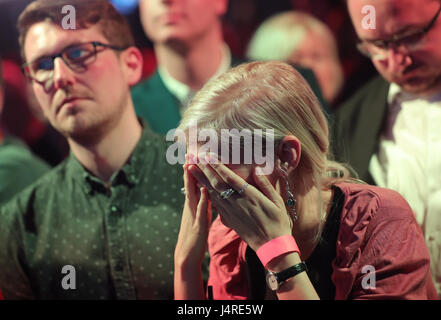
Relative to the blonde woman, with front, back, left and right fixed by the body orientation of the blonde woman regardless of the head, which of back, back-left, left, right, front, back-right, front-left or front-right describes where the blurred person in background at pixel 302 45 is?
back-right

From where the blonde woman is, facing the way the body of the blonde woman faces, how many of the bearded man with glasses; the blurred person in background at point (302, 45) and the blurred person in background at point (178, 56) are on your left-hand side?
0

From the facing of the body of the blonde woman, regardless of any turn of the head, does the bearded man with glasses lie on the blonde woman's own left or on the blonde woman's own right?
on the blonde woman's own right

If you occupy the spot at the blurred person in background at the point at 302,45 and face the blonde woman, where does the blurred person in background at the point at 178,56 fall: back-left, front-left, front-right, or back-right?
front-right

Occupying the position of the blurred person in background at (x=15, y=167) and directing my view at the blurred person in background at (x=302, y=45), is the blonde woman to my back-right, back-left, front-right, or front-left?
front-right

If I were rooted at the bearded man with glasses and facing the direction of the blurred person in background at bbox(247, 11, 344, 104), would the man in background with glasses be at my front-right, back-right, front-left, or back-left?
front-right

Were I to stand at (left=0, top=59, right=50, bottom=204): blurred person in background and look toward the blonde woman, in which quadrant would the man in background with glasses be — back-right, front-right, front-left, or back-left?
front-left

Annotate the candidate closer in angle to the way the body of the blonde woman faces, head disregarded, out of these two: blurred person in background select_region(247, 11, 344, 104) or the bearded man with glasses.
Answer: the bearded man with glasses

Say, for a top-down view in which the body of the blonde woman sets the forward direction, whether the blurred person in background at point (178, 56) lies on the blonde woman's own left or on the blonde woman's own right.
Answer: on the blonde woman's own right

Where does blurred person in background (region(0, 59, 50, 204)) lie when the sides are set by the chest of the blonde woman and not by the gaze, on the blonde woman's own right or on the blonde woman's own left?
on the blonde woman's own right

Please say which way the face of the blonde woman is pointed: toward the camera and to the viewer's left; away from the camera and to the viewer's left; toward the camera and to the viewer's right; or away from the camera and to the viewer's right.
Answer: toward the camera and to the viewer's left
